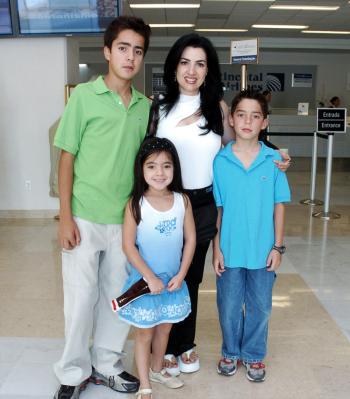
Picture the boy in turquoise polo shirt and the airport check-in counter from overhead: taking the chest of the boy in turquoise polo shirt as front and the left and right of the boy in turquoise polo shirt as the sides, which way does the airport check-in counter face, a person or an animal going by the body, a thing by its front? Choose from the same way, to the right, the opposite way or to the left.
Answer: the same way

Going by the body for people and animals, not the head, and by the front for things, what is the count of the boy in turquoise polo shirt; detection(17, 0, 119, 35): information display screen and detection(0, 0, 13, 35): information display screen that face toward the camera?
3

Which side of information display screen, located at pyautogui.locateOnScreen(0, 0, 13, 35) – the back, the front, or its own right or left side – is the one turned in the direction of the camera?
front

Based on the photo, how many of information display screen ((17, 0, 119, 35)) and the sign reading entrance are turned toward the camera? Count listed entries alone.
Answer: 2

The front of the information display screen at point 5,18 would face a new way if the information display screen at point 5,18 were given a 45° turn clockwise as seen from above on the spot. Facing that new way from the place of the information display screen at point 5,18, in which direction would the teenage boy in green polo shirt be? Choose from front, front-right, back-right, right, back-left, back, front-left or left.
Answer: front-left

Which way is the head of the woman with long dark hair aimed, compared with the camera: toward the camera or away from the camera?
toward the camera

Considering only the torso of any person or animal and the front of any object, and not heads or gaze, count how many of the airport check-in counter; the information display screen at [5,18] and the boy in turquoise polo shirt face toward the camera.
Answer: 3

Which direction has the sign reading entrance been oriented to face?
toward the camera

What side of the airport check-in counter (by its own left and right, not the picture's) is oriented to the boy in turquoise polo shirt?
front

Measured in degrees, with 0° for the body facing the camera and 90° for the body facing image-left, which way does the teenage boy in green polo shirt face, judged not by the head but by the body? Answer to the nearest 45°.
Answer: approximately 315°

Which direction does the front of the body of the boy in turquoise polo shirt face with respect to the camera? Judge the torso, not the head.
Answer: toward the camera

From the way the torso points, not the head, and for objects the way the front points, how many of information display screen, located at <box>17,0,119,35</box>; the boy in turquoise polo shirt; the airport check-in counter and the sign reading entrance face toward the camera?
4

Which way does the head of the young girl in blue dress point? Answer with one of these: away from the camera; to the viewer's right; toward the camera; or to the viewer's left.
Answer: toward the camera

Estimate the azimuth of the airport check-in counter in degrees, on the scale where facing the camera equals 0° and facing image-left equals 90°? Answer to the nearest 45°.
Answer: approximately 0°

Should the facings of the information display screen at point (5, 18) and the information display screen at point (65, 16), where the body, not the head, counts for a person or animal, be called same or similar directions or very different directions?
same or similar directions

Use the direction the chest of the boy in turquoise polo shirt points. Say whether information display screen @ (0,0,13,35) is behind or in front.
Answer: behind

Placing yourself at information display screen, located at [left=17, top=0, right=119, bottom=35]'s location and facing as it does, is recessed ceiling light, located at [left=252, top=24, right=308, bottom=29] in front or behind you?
behind

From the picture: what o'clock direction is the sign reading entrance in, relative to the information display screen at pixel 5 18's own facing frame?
The sign reading entrance is roughly at 9 o'clock from the information display screen.
